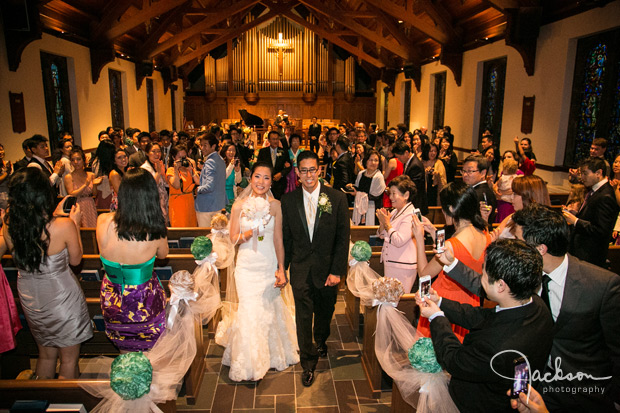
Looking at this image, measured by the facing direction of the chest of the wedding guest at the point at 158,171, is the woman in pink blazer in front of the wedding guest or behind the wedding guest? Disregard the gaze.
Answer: in front

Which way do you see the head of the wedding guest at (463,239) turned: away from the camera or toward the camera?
away from the camera

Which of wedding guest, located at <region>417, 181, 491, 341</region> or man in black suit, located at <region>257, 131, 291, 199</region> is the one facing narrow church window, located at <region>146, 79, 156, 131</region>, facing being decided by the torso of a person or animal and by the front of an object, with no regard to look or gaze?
the wedding guest

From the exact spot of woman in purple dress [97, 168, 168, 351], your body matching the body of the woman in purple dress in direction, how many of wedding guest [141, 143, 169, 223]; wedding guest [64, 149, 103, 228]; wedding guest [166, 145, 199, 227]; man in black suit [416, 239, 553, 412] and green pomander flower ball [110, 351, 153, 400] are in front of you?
3

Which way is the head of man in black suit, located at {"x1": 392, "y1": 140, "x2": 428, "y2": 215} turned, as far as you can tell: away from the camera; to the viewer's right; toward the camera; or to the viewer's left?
to the viewer's left

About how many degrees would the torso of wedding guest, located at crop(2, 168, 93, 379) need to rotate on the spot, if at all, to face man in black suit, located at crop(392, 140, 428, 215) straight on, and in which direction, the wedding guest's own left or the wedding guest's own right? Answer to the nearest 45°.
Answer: approximately 45° to the wedding guest's own right

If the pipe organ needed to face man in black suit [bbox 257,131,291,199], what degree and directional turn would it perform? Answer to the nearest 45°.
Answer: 0° — it already faces them

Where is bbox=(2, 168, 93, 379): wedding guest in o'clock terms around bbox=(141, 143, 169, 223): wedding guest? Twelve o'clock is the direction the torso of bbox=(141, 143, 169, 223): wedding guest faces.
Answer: bbox=(2, 168, 93, 379): wedding guest is roughly at 2 o'clock from bbox=(141, 143, 169, 223): wedding guest.

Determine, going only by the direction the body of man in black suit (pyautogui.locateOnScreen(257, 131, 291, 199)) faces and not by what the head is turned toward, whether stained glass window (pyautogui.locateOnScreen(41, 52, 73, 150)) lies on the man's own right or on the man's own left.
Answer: on the man's own right

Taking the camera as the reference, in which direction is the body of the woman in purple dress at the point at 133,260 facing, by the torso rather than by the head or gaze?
away from the camera

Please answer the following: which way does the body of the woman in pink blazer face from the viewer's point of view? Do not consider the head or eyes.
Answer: to the viewer's left

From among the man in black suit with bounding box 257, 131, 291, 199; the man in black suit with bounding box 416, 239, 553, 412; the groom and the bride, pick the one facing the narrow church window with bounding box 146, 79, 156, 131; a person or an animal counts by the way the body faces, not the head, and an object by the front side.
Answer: the man in black suit with bounding box 416, 239, 553, 412

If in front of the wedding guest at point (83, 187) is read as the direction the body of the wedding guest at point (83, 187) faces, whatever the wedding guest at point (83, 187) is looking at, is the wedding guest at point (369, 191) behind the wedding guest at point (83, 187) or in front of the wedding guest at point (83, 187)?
in front

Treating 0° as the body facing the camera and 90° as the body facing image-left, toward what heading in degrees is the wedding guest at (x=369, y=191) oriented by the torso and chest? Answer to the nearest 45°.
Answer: approximately 45°
